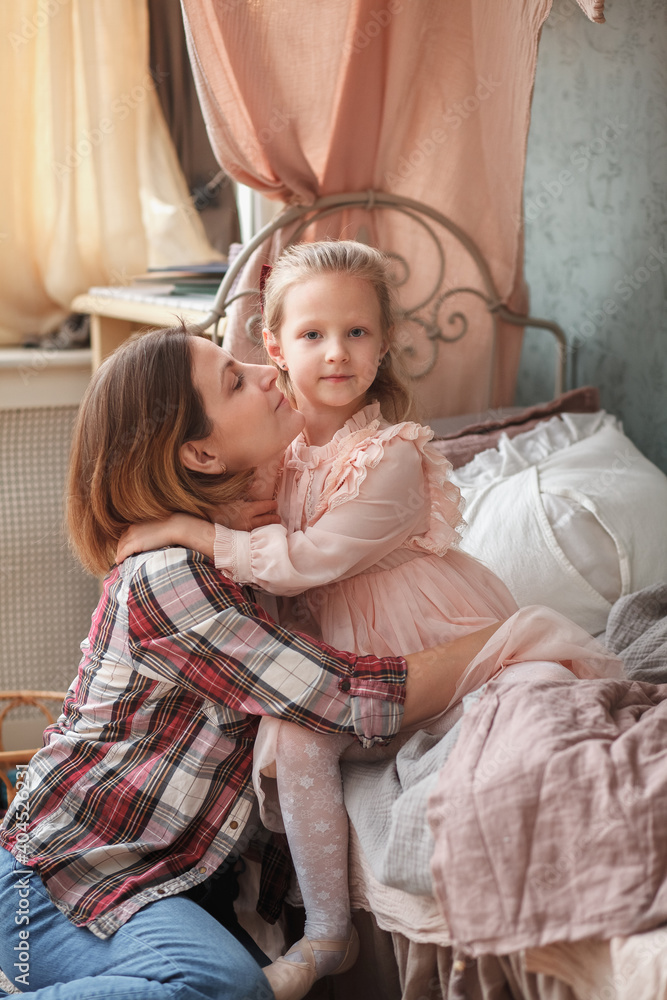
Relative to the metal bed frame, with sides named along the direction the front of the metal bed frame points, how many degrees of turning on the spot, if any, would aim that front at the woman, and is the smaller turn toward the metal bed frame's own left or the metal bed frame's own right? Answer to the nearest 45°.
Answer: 0° — it already faces them

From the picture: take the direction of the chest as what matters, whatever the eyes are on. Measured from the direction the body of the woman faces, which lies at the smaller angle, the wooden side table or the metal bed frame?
the metal bed frame

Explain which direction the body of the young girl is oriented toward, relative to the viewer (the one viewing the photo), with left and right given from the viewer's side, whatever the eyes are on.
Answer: facing the viewer and to the left of the viewer

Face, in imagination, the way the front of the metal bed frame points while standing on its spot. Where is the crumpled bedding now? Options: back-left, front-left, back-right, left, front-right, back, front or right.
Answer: front

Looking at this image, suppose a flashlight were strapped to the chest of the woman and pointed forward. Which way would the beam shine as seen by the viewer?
to the viewer's right

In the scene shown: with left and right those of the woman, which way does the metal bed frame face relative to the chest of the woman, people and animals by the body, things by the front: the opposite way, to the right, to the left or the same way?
to the right

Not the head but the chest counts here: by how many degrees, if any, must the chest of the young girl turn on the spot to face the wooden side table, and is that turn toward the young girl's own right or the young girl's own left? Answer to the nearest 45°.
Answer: approximately 90° to the young girl's own right

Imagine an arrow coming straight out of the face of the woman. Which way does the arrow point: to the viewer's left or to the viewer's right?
to the viewer's right

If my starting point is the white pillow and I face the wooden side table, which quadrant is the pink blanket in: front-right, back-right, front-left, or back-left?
back-left

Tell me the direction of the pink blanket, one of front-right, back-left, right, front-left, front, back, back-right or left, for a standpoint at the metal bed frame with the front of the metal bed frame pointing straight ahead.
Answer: front

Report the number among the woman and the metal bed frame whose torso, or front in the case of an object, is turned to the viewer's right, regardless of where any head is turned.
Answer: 1

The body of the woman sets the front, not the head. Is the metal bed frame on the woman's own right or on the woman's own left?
on the woman's own left
